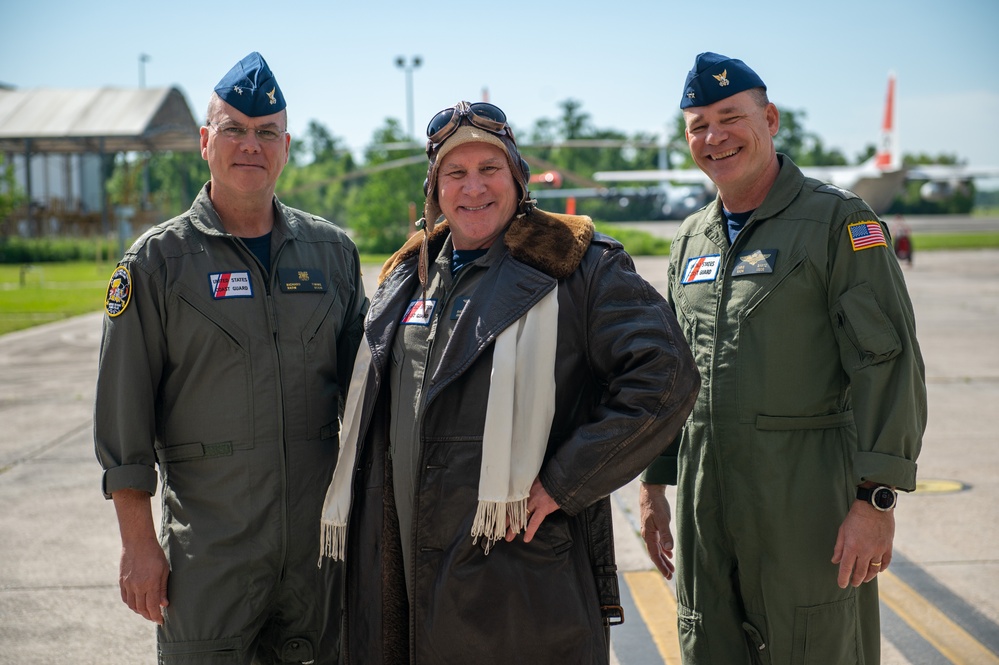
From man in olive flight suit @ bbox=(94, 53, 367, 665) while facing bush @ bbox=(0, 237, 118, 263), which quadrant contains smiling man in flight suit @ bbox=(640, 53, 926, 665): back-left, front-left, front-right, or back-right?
back-right

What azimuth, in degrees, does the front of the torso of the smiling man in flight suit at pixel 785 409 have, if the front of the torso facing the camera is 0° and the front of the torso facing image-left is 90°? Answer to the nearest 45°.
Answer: approximately 45°

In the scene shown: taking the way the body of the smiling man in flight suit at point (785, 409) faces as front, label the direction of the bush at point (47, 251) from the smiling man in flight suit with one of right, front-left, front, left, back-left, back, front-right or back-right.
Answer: right

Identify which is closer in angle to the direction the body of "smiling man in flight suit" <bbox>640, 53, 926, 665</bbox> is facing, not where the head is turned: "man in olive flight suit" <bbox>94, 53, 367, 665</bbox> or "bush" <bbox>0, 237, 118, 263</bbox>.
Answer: the man in olive flight suit

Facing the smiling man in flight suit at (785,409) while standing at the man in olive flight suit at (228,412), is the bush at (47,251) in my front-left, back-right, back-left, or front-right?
back-left

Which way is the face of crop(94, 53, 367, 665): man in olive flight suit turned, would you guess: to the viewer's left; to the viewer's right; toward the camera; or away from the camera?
toward the camera

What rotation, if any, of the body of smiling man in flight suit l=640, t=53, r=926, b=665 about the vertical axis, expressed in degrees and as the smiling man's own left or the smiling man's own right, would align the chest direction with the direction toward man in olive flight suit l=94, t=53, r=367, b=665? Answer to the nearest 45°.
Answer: approximately 45° to the smiling man's own right
